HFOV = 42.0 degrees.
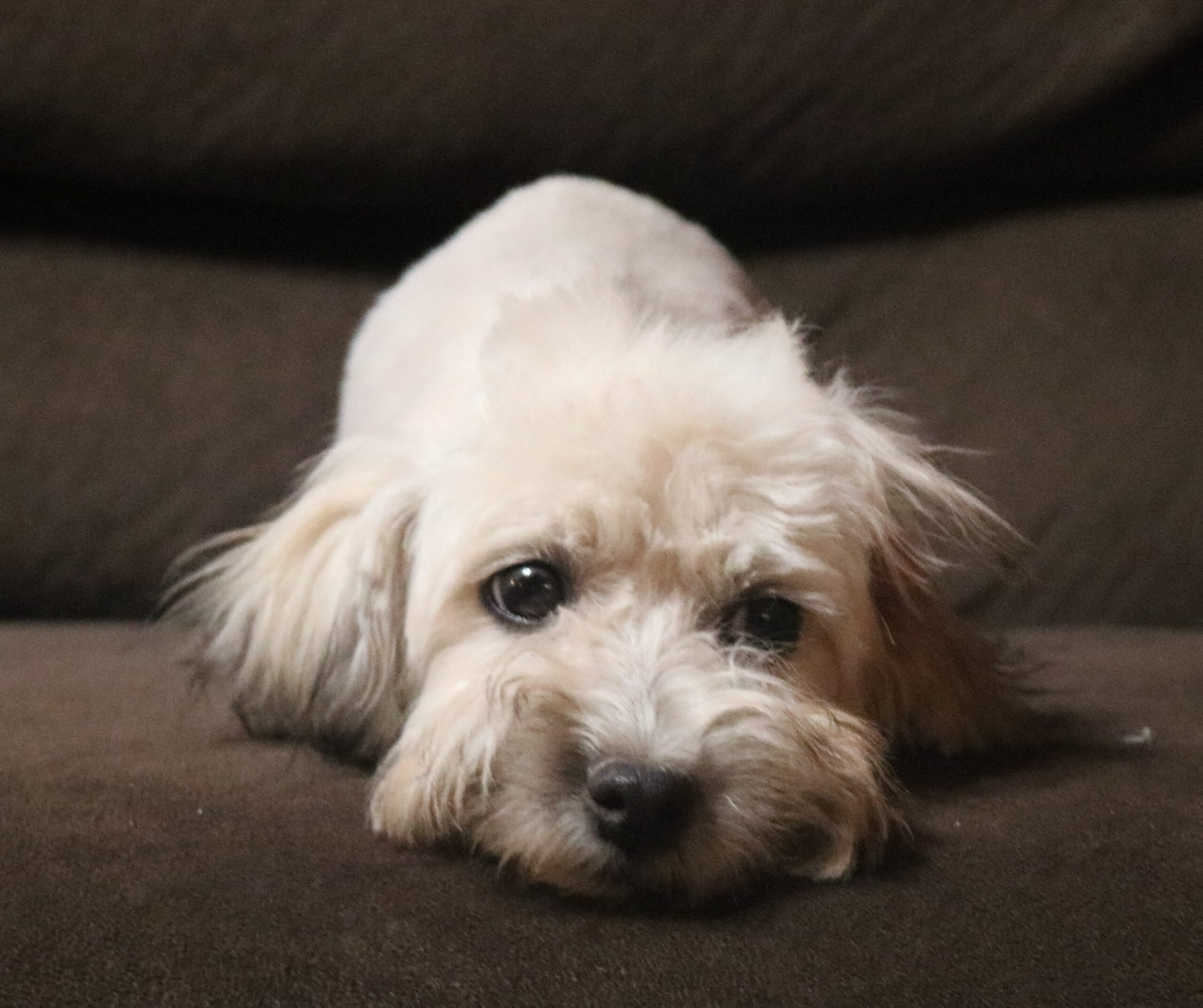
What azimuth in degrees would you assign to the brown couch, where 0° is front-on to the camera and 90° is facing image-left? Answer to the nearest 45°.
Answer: approximately 0°

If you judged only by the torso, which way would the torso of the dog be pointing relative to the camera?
toward the camera
